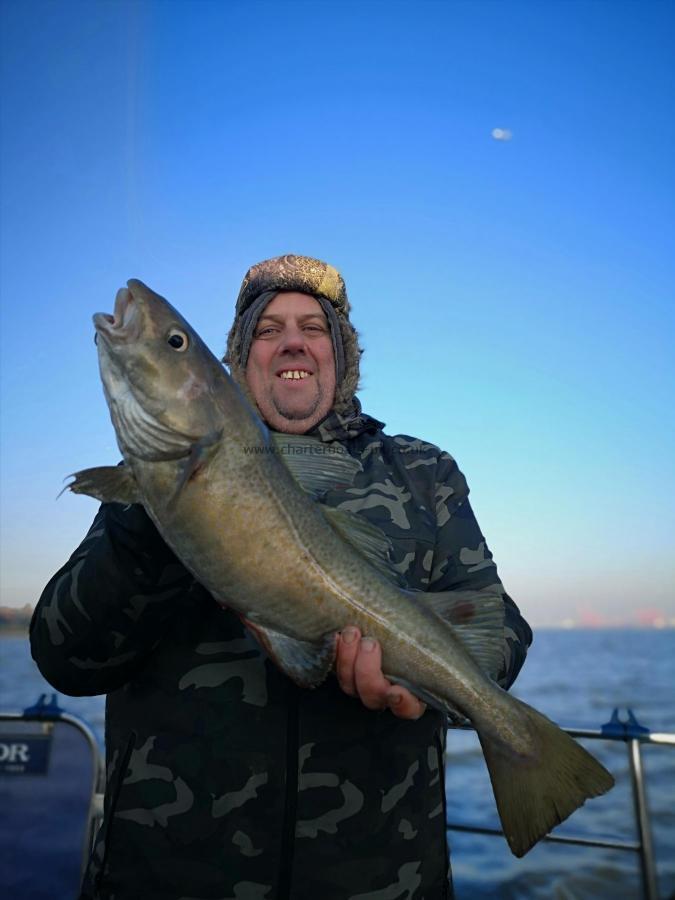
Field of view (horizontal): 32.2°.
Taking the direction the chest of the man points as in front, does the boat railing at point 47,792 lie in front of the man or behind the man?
behind

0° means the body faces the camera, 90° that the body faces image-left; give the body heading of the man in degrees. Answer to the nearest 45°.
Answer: approximately 0°

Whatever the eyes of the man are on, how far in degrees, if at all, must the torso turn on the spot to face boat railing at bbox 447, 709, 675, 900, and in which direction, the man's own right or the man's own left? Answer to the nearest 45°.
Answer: approximately 135° to the man's own left
